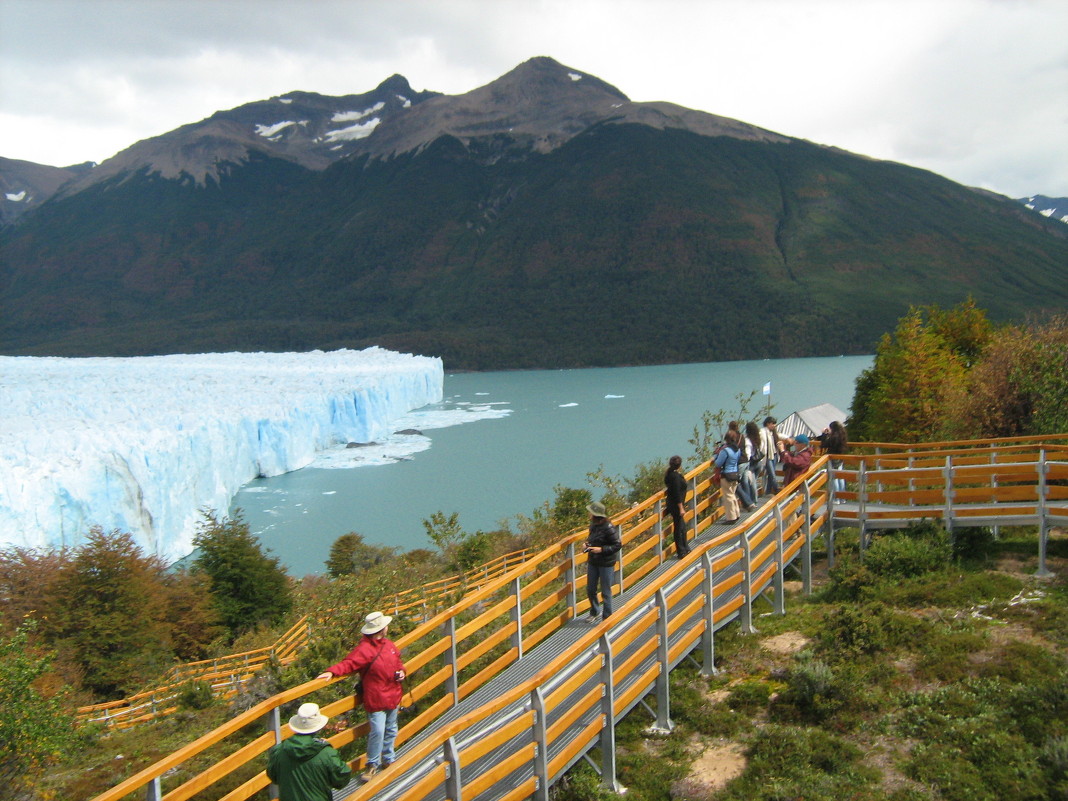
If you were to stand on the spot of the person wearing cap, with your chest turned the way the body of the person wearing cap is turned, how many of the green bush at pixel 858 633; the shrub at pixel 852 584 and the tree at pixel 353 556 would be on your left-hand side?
2

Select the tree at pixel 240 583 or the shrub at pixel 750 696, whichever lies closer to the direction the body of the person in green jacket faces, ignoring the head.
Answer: the tree

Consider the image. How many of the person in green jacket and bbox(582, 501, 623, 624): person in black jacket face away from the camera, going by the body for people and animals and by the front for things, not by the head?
1

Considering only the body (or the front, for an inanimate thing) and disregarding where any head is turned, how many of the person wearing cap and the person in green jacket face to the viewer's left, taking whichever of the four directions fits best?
1

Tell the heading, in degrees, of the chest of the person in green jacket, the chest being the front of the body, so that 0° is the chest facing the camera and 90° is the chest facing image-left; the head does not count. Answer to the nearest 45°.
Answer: approximately 180°

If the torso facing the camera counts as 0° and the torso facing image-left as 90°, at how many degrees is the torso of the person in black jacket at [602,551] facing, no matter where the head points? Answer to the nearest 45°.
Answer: approximately 45°

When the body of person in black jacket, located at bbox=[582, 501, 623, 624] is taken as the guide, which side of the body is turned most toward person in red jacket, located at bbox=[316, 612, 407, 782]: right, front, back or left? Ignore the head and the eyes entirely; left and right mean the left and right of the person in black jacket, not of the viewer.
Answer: front

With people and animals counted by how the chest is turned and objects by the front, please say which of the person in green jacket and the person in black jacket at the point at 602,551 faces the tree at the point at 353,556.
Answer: the person in green jacket

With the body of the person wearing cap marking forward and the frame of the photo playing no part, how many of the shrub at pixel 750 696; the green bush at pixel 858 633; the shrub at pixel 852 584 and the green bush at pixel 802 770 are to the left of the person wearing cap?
4

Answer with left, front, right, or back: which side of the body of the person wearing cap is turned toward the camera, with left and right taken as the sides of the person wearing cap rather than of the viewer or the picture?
left

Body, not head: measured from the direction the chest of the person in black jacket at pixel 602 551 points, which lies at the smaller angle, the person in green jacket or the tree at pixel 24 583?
the person in green jacket

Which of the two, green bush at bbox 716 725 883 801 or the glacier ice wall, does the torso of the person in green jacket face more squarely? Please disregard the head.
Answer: the glacier ice wall

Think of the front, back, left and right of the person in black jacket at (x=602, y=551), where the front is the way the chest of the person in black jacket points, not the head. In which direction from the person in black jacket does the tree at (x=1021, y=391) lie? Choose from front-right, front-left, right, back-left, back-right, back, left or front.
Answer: back
